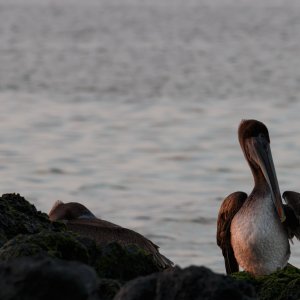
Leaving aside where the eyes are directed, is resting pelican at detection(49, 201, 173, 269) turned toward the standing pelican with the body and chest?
no

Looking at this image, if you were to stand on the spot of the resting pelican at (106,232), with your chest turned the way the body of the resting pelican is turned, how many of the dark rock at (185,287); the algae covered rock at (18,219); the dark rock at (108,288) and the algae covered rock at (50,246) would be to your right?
0

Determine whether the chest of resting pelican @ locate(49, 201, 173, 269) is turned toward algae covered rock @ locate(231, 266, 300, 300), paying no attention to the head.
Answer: no

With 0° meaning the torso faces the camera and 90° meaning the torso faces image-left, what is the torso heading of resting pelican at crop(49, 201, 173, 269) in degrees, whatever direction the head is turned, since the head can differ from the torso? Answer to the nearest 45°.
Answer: approximately 90°

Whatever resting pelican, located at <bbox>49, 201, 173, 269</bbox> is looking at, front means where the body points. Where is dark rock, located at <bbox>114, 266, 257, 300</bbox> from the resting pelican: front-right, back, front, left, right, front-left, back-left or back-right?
left

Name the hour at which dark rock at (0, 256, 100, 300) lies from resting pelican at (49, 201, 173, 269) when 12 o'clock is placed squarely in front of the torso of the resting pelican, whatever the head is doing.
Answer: The dark rock is roughly at 9 o'clock from the resting pelican.

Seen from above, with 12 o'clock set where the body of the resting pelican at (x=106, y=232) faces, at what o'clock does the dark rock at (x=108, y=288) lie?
The dark rock is roughly at 9 o'clock from the resting pelican.

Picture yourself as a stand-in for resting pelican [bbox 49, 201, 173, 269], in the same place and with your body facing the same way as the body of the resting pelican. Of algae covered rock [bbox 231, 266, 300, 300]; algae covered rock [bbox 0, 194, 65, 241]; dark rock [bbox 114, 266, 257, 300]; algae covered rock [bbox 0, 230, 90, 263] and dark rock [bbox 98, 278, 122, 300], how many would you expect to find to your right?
0

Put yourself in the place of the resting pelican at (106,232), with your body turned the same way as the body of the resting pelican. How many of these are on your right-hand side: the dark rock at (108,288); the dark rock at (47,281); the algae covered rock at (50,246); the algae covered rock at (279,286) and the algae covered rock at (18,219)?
0
